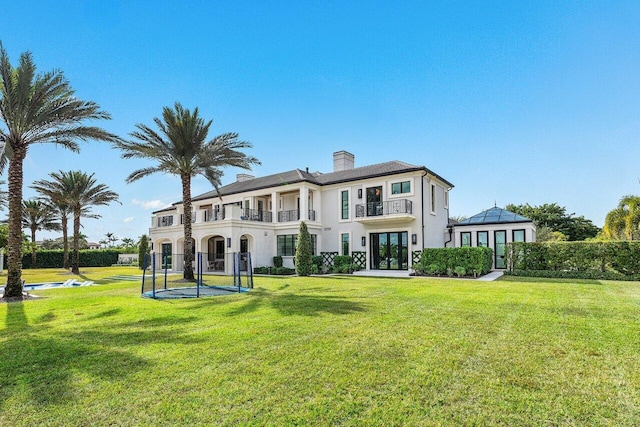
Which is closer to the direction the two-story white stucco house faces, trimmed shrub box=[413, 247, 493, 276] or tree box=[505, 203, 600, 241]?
the trimmed shrub

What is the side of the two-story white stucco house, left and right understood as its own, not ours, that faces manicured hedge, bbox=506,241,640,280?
left

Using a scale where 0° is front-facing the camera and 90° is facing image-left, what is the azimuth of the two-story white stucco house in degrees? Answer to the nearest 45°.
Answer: approximately 45°

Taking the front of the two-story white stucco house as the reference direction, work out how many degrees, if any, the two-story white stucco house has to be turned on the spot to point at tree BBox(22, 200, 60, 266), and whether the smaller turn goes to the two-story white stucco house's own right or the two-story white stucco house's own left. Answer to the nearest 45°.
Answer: approximately 90° to the two-story white stucco house's own right

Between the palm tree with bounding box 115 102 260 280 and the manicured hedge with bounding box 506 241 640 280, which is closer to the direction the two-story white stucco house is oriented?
the palm tree

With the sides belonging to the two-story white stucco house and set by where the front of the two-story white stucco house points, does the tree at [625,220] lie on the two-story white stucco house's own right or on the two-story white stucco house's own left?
on the two-story white stucco house's own left
